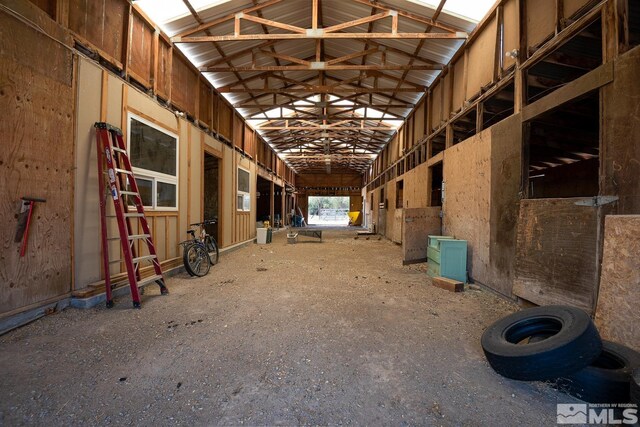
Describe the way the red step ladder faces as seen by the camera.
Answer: facing the viewer and to the right of the viewer

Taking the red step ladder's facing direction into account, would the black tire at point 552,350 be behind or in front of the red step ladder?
in front

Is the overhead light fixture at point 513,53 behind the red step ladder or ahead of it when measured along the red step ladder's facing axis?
ahead

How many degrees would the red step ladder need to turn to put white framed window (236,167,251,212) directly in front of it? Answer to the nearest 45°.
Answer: approximately 90° to its left

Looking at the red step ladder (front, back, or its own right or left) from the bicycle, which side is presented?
left

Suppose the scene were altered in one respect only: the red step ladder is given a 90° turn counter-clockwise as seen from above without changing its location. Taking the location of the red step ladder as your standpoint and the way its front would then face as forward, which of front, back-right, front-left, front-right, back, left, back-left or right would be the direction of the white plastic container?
front

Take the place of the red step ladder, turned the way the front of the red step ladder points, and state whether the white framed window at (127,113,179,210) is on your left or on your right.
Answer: on your left

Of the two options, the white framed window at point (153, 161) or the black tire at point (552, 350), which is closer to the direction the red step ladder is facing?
the black tire

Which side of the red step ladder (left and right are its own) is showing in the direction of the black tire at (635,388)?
front
